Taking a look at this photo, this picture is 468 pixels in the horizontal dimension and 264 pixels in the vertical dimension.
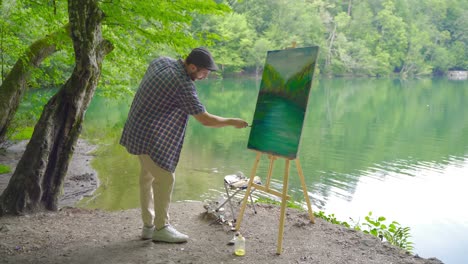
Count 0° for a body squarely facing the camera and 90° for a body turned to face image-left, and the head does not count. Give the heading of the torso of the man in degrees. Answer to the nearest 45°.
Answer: approximately 270°

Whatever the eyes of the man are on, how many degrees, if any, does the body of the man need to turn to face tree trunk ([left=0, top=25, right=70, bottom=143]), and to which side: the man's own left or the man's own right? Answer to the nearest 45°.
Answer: approximately 135° to the man's own left

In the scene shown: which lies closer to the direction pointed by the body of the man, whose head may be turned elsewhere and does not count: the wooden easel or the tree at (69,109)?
the wooden easel

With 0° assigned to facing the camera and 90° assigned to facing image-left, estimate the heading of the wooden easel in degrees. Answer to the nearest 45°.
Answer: approximately 45°

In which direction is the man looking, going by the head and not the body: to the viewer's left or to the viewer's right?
to the viewer's right

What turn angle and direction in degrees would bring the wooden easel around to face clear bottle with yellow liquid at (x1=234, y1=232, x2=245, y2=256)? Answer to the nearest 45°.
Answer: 0° — it already faces it

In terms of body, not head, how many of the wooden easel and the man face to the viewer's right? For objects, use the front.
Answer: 1

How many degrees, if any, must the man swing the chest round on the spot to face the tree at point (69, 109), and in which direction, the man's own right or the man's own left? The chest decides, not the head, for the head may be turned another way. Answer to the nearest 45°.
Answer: approximately 135° to the man's own left

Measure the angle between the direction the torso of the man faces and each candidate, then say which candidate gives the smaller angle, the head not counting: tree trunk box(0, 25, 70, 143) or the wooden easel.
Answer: the wooden easel

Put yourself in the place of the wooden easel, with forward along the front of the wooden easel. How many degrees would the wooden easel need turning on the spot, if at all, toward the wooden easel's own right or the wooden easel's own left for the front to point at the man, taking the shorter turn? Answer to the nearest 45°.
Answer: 0° — it already faces them
